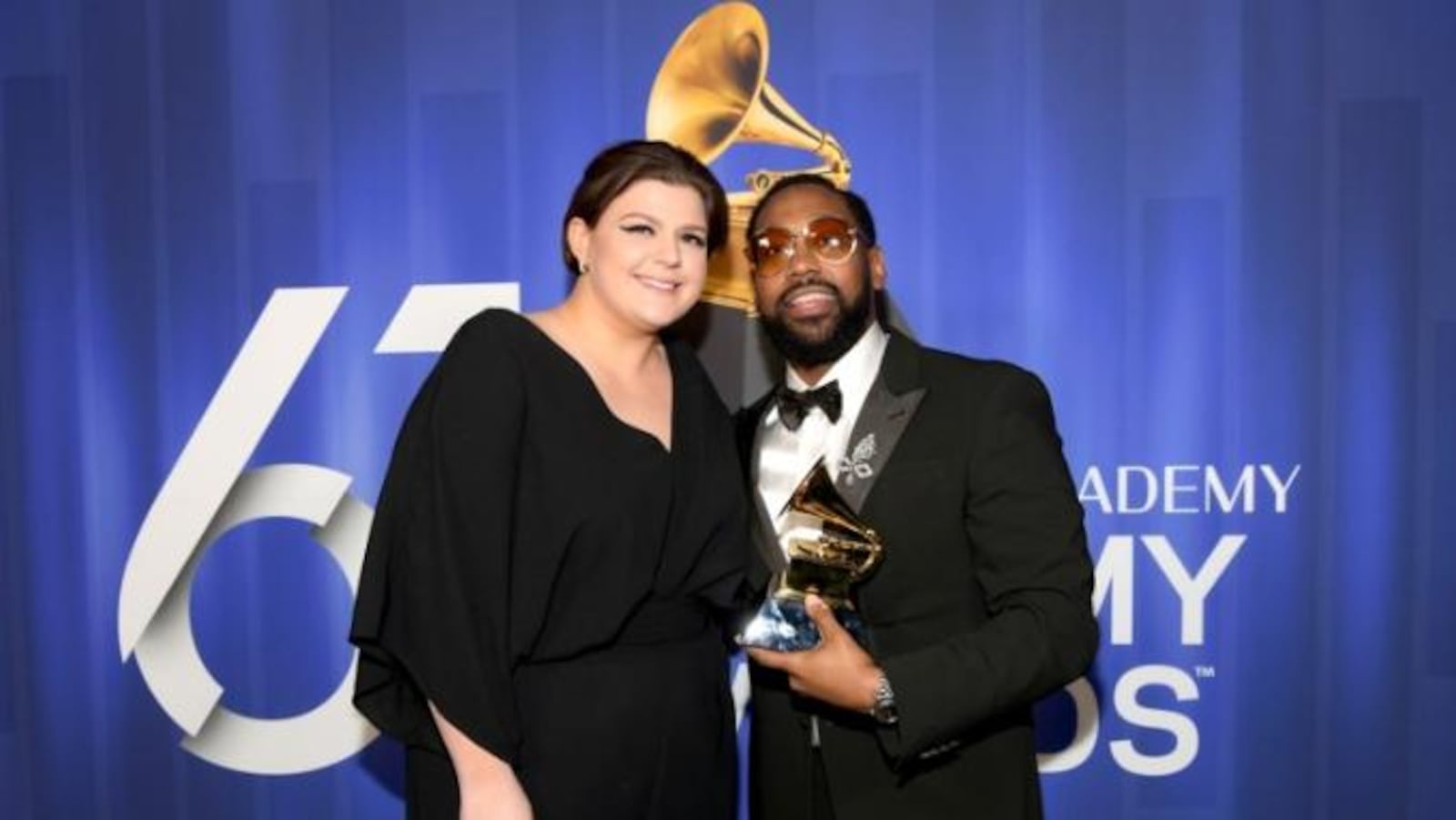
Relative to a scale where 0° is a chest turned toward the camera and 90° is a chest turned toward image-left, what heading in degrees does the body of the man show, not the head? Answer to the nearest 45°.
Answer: approximately 45°

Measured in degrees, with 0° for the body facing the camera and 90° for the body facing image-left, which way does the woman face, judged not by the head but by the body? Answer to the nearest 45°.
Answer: approximately 315°
